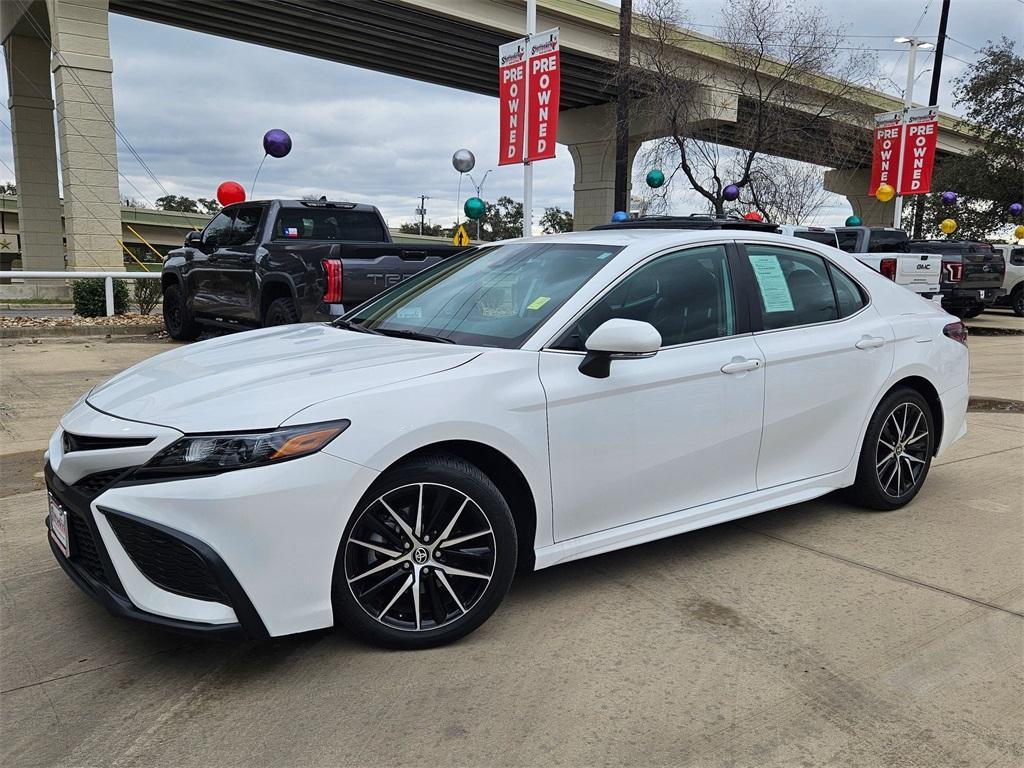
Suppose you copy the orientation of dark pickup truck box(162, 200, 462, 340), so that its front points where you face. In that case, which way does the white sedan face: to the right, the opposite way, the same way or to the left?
to the left

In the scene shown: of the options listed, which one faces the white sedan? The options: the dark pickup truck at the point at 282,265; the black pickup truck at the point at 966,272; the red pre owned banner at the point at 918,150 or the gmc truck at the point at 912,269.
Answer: the red pre owned banner

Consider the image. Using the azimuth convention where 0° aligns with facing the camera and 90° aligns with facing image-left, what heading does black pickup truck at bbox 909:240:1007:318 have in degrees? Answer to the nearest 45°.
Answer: approximately 135°

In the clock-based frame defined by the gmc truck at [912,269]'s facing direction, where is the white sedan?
The white sedan is roughly at 8 o'clock from the gmc truck.

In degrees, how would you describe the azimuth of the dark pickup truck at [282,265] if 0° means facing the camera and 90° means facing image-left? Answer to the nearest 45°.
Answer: approximately 135°

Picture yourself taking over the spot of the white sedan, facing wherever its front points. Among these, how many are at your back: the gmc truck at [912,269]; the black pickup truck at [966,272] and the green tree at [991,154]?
3

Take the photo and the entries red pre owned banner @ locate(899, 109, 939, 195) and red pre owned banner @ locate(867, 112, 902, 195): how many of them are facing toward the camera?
2

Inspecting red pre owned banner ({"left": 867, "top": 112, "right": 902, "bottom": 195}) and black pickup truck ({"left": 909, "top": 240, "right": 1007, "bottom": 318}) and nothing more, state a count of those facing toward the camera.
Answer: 1

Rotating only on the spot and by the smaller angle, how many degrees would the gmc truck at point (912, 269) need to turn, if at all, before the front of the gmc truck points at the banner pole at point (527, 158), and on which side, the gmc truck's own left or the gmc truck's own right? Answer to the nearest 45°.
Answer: approximately 45° to the gmc truck's own left

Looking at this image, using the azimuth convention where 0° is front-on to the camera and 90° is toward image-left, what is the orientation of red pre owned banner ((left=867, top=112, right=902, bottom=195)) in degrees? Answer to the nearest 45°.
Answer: approximately 0°
